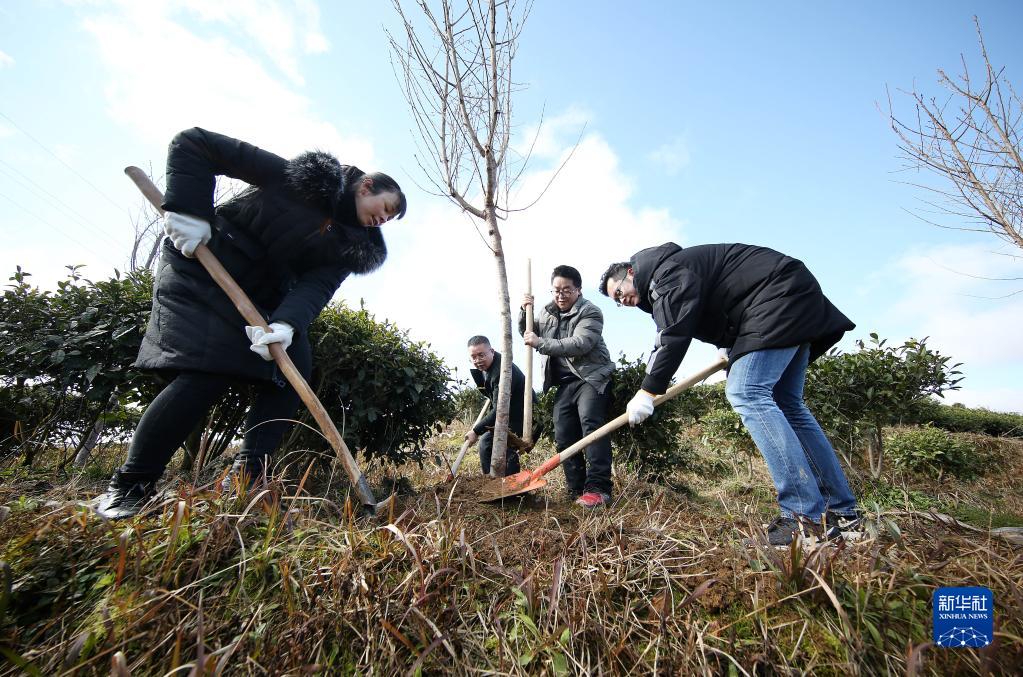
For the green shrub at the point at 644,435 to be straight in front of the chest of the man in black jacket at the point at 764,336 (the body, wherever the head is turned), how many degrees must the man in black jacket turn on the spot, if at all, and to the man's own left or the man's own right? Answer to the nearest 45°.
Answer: approximately 45° to the man's own right

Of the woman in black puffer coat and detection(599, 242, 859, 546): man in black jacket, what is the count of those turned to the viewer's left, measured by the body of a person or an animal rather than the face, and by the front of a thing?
1

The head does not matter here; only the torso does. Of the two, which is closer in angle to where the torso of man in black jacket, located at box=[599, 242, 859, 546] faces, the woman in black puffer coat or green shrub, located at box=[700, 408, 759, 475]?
the woman in black puffer coat

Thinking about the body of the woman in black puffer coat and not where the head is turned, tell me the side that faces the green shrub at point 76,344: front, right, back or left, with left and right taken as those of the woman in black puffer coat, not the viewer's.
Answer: back

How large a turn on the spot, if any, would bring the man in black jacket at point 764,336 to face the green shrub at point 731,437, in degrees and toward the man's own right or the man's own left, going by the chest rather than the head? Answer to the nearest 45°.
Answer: approximately 90° to the man's own right

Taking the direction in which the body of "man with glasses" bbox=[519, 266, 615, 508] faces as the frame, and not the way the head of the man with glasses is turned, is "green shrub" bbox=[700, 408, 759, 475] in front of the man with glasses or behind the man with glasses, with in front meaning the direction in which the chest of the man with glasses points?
behind

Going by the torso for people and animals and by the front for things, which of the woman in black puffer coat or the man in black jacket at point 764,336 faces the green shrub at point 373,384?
the man in black jacket

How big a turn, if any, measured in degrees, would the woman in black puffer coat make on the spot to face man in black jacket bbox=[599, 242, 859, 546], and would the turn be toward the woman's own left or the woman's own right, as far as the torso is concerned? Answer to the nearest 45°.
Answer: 0° — they already face them

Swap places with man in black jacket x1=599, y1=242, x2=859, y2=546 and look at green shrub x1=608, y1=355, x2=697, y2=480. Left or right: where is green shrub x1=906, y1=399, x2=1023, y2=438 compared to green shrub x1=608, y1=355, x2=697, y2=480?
right

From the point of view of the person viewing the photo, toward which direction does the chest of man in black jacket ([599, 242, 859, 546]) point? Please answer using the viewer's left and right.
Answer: facing to the left of the viewer

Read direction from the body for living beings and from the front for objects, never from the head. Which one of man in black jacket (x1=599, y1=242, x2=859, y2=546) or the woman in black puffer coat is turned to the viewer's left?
the man in black jacket

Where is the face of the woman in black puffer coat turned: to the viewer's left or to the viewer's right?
to the viewer's right
